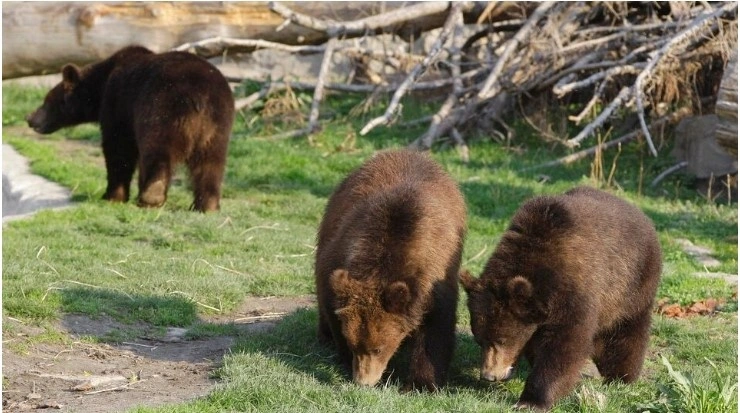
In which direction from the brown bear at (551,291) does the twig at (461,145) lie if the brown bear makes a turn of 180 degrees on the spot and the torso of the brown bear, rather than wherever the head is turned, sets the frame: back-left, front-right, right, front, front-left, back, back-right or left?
front-left

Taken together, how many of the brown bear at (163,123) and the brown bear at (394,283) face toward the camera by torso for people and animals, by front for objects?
1

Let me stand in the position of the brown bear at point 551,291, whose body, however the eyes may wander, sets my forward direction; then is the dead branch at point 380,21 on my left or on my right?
on my right

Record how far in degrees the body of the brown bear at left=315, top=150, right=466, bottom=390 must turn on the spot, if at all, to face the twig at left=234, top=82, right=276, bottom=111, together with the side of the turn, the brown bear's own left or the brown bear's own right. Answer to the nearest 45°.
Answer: approximately 180°

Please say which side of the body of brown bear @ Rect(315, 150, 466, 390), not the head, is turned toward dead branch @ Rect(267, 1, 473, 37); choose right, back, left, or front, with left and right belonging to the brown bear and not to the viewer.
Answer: back

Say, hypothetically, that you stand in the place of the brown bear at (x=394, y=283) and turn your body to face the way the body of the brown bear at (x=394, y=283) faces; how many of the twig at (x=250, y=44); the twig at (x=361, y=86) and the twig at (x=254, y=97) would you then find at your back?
3

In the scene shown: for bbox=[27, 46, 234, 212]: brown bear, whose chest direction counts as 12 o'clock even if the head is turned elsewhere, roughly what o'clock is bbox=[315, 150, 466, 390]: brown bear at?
bbox=[315, 150, 466, 390]: brown bear is roughly at 7 o'clock from bbox=[27, 46, 234, 212]: brown bear.

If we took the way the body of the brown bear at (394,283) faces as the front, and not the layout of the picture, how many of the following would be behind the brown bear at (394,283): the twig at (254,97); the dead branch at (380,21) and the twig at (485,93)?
3

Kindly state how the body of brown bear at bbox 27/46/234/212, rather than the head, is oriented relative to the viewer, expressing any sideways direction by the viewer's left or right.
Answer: facing away from the viewer and to the left of the viewer

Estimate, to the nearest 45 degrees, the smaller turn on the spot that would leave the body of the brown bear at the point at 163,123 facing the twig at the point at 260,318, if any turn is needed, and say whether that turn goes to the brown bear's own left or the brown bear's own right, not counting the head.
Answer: approximately 135° to the brown bear's own left

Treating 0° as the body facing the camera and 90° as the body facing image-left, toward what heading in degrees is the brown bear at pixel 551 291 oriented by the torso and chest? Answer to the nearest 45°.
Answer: approximately 45°

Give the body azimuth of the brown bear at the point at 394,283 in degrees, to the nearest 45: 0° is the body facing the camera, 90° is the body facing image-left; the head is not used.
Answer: approximately 0°

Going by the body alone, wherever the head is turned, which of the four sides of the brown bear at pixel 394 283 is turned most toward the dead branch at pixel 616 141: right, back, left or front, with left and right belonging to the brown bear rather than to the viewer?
back
